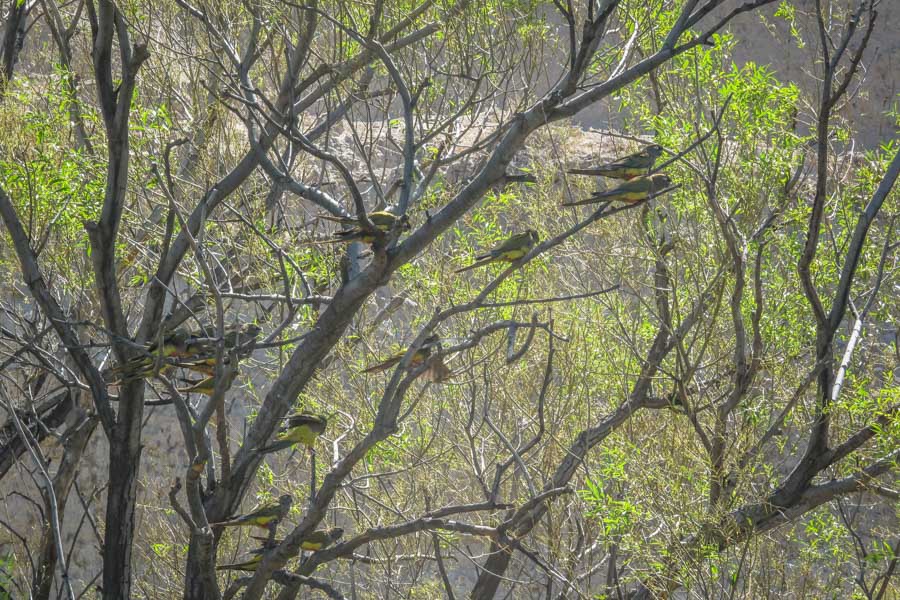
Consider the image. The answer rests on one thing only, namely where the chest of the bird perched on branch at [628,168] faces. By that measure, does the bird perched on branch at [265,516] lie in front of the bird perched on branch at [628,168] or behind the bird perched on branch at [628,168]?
behind

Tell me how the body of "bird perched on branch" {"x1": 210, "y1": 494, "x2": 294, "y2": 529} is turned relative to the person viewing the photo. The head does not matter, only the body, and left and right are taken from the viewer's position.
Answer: facing to the right of the viewer

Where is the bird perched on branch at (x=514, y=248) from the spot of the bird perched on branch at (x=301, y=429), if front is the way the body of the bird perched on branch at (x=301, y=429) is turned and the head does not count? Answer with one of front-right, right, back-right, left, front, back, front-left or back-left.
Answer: front-right

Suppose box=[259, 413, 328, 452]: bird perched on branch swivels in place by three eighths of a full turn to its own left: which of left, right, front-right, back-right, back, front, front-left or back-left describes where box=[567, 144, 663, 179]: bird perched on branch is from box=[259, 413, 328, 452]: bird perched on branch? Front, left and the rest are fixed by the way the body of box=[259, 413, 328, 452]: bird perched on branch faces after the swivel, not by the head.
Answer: back

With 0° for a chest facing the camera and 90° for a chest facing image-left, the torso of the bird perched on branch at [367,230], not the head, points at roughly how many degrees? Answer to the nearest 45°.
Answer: approximately 270°

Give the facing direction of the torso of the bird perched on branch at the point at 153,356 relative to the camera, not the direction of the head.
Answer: to the viewer's right

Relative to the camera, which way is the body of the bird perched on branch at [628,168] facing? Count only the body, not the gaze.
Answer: to the viewer's right

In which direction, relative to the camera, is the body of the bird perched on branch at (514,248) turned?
to the viewer's right

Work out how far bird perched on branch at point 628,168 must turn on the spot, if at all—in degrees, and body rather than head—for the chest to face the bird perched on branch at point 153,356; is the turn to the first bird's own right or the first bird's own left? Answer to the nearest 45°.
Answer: approximately 180°
